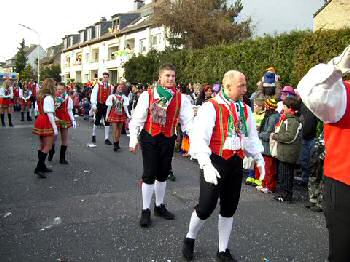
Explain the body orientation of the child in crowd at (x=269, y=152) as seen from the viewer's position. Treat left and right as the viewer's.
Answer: facing to the left of the viewer

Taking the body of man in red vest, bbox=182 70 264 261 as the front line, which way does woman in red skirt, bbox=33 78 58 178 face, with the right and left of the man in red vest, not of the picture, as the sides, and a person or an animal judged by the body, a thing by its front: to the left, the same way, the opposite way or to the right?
to the left

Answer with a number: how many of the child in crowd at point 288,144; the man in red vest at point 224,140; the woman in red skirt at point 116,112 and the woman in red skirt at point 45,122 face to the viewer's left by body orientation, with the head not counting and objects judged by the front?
1

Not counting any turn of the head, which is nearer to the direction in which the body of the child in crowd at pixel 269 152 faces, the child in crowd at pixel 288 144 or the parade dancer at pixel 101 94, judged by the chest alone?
the parade dancer

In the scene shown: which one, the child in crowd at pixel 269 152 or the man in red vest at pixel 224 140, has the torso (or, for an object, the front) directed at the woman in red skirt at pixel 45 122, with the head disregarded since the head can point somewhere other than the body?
the child in crowd

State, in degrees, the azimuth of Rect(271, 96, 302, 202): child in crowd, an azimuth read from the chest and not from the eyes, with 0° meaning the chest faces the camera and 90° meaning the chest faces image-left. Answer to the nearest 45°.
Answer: approximately 90°

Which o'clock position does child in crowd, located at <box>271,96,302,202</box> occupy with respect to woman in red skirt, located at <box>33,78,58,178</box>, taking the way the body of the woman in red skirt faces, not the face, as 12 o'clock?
The child in crowd is roughly at 3 o'clock from the woman in red skirt.

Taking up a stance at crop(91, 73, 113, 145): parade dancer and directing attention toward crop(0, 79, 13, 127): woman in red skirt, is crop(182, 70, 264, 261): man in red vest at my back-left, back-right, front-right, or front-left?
back-left

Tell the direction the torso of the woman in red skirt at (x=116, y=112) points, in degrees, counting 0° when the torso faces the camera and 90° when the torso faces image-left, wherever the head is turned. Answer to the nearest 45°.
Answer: approximately 0°

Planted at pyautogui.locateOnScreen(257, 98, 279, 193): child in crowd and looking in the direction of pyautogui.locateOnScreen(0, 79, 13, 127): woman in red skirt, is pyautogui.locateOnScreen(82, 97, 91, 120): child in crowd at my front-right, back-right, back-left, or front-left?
front-right

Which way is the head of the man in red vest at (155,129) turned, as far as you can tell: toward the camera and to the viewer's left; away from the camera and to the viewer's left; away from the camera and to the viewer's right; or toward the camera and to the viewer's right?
toward the camera and to the viewer's right

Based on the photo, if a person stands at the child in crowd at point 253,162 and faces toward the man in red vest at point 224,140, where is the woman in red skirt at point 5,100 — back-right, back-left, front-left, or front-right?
back-right

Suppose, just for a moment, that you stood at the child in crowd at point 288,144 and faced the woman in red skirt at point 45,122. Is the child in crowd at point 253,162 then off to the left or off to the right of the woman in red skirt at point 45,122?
right

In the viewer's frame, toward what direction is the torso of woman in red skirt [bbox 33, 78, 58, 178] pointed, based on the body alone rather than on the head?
to the viewer's right

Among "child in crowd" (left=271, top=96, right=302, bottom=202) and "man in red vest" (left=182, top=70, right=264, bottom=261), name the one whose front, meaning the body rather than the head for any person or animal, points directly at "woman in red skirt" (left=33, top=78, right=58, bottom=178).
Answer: the child in crowd
